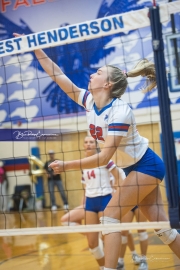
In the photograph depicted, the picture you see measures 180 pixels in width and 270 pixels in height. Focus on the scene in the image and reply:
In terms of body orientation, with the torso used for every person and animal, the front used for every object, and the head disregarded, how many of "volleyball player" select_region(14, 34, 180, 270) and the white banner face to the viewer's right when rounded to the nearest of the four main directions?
0

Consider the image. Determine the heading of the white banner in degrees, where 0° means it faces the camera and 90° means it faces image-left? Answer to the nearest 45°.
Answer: approximately 0°

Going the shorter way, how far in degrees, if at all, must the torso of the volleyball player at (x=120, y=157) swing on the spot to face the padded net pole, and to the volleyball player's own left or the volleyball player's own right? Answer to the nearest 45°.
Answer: approximately 90° to the volleyball player's own left

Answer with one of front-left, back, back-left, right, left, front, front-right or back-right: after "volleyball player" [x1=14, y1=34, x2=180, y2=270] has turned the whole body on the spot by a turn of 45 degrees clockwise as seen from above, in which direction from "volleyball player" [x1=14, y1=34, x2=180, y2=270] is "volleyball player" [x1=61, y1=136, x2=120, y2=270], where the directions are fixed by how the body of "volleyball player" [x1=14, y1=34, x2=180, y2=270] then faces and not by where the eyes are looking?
right
